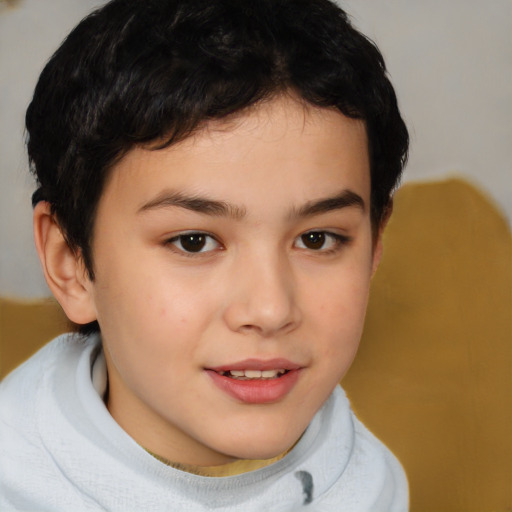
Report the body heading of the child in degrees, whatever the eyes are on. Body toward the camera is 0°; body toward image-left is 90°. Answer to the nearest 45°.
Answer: approximately 315°

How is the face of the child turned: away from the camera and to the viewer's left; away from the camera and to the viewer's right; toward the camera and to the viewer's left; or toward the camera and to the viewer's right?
toward the camera and to the viewer's right
